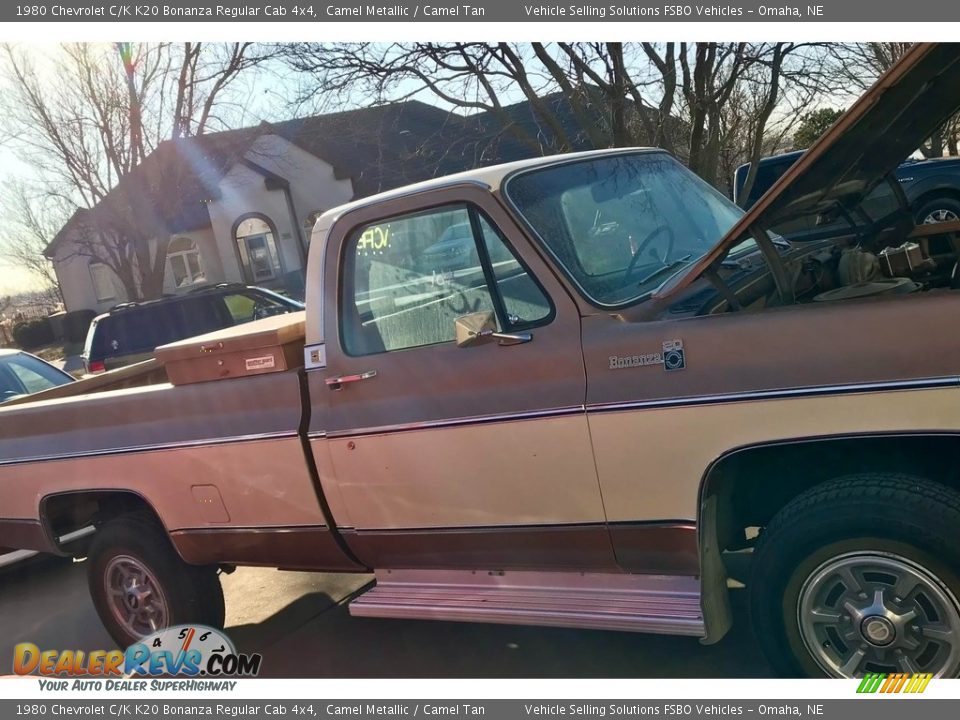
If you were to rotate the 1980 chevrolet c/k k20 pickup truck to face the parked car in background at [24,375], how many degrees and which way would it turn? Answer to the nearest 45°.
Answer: approximately 180°

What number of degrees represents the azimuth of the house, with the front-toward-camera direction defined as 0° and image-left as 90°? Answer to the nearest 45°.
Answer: approximately 0°

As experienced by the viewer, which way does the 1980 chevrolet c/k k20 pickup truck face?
facing the viewer and to the right of the viewer

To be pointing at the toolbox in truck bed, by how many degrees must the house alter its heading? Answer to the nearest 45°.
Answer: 0° — it already faces it

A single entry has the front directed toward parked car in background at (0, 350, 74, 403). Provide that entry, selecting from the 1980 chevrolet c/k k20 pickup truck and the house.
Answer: the house

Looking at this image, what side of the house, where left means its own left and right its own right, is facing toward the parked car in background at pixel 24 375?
front

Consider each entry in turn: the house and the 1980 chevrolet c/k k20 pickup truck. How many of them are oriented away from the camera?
0

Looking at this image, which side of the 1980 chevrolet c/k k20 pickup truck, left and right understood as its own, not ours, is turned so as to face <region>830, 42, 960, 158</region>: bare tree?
left

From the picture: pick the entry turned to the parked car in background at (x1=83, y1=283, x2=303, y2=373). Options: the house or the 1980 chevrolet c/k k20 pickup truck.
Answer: the house

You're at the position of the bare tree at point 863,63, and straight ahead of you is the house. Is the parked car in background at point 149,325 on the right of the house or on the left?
left

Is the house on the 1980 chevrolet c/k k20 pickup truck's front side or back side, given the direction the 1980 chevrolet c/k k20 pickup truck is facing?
on the back side
